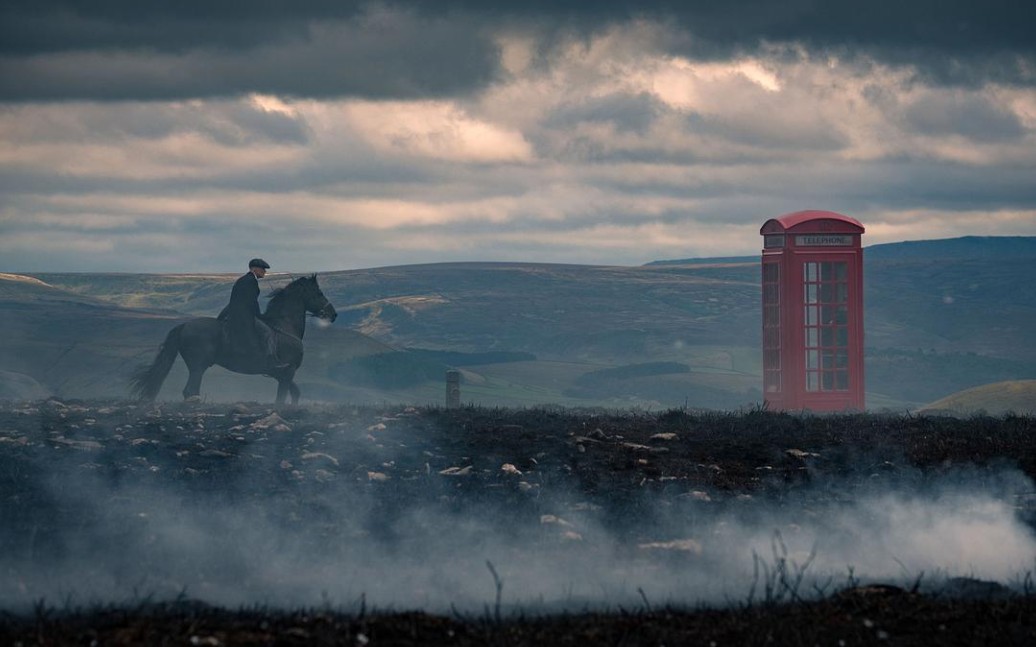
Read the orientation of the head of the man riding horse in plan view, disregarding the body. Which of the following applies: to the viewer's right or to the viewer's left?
to the viewer's right

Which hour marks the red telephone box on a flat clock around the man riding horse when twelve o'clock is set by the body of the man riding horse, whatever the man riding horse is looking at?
The red telephone box is roughly at 12 o'clock from the man riding horse.

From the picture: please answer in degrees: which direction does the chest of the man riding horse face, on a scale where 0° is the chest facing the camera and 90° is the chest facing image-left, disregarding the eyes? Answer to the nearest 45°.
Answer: approximately 270°

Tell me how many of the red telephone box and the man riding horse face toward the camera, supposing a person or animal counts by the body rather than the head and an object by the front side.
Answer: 1

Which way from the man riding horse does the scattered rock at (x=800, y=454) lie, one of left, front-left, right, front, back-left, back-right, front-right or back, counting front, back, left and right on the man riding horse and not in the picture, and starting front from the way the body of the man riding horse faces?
front-right

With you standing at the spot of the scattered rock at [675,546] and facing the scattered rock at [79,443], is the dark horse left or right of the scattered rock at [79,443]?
right

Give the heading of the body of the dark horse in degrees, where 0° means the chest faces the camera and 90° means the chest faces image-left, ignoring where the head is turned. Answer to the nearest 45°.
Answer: approximately 270°

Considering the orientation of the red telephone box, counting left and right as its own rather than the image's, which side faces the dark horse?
right

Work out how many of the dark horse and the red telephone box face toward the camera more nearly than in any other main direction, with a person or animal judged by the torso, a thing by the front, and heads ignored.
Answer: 1

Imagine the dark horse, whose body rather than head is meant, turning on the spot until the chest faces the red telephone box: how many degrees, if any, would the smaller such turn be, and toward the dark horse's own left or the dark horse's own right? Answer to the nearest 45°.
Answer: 0° — it already faces it
